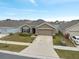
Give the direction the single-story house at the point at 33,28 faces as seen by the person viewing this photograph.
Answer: facing the viewer
